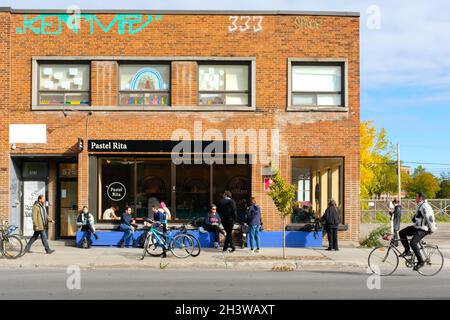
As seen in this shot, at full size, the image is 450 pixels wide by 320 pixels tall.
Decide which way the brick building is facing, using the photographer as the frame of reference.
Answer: facing the viewer

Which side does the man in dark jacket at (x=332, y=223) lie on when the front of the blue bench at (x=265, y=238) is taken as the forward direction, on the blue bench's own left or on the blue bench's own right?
on the blue bench's own left

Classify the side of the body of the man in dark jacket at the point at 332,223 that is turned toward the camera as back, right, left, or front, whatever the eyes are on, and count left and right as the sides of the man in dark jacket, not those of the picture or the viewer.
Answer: back

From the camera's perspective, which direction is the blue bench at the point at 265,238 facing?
toward the camera

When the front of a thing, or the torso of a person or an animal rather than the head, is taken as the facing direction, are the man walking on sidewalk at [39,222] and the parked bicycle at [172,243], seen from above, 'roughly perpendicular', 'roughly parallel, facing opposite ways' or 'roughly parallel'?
roughly parallel, facing opposite ways

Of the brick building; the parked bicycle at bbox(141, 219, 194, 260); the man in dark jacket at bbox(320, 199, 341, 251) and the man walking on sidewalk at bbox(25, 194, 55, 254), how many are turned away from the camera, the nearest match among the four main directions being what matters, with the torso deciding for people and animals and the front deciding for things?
1
